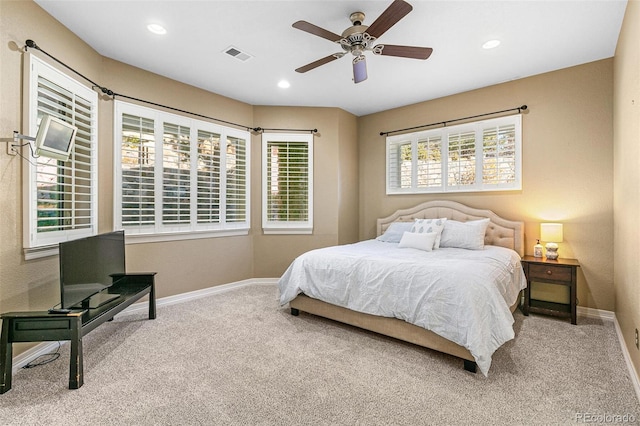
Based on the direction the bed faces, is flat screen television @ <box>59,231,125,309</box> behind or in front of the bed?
in front

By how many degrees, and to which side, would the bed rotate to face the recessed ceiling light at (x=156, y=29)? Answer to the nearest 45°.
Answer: approximately 45° to its right

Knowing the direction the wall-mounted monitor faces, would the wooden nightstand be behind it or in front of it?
in front

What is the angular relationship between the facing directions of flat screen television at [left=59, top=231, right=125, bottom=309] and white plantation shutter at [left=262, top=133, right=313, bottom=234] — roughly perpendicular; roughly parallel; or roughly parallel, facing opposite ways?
roughly perpendicular

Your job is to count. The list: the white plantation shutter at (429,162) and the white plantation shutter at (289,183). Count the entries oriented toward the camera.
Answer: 2

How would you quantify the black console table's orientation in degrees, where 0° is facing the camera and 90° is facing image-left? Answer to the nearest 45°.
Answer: approximately 315°

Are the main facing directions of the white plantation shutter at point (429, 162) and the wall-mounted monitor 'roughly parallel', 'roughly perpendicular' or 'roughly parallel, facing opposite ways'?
roughly perpendicular

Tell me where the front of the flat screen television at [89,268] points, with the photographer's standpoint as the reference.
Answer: facing the viewer and to the right of the viewer

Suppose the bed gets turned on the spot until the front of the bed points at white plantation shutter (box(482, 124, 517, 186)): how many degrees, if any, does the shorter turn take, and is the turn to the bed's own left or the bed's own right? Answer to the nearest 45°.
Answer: approximately 180°

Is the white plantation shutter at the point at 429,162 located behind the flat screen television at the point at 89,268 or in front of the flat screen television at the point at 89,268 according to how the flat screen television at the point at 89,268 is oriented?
in front

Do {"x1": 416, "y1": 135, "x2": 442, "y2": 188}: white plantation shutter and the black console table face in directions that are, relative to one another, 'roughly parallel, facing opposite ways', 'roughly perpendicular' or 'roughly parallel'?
roughly perpendicular

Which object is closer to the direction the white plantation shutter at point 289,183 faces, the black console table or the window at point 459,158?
the black console table

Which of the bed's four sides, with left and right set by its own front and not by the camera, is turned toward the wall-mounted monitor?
front

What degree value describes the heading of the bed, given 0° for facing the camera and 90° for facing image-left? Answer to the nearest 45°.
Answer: approximately 45°

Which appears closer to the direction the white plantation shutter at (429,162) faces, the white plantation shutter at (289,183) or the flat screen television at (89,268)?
the flat screen television

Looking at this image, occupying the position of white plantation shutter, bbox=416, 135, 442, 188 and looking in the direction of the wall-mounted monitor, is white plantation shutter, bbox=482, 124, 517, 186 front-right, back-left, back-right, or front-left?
back-left
